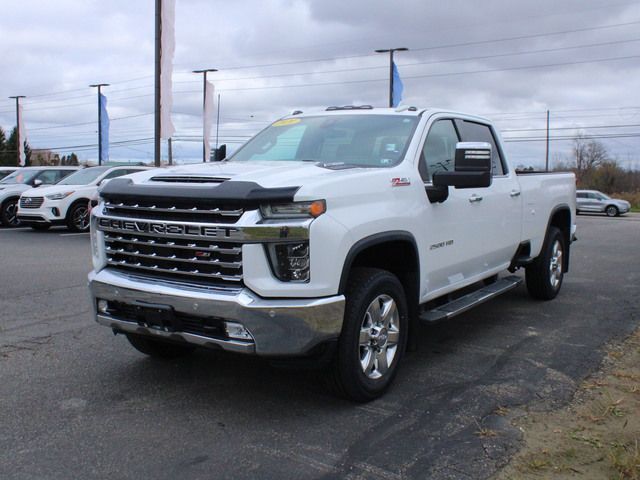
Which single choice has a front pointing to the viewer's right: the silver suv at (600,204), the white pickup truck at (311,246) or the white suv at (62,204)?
the silver suv

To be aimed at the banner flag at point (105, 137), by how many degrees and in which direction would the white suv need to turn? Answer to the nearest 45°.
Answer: approximately 135° to its right

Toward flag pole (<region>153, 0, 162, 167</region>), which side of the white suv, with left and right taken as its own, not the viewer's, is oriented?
back

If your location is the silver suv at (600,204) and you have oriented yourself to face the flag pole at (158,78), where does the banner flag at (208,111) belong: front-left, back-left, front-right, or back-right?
front-right

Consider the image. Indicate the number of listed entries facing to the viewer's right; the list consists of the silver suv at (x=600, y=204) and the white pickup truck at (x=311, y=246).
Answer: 1

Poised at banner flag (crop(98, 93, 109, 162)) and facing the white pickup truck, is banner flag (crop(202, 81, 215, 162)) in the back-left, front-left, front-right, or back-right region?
front-left

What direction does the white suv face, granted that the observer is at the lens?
facing the viewer and to the left of the viewer

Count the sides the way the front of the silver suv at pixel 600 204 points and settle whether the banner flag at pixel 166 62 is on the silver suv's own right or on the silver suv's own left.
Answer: on the silver suv's own right

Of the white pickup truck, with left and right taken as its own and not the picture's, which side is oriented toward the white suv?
right

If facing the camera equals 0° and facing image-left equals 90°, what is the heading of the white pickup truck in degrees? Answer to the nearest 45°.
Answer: approximately 45°

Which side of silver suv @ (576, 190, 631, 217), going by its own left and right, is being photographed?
right
